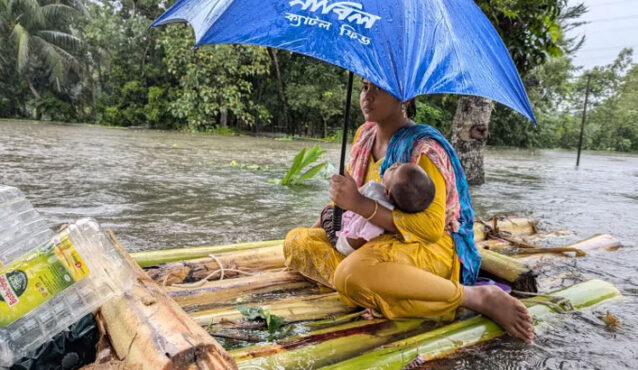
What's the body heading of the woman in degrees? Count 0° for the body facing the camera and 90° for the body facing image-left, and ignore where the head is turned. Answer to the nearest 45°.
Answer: approximately 45°

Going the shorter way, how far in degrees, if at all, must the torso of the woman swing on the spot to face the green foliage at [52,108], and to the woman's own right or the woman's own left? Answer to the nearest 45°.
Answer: approximately 90° to the woman's own right

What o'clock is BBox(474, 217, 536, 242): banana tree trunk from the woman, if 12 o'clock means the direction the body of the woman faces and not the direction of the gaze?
The banana tree trunk is roughly at 5 o'clock from the woman.

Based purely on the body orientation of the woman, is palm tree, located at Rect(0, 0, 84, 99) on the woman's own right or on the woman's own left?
on the woman's own right

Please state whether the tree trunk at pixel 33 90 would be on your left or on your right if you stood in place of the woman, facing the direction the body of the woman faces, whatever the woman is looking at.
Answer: on your right

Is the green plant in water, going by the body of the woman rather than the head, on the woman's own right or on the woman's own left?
on the woman's own right
